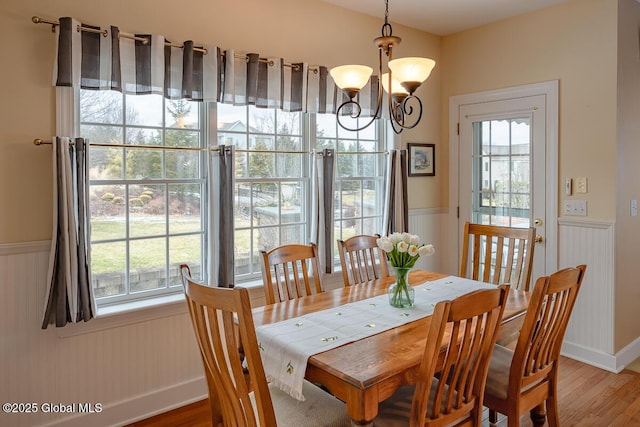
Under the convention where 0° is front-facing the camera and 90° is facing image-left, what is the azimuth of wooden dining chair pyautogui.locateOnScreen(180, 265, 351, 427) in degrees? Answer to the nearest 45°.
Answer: approximately 225°

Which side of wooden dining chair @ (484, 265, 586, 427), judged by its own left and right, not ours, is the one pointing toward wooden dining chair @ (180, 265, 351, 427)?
left

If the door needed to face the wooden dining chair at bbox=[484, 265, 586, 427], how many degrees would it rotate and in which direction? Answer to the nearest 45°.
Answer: approximately 45° to its left

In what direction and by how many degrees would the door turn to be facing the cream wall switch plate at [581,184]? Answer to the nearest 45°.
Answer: approximately 90° to its left

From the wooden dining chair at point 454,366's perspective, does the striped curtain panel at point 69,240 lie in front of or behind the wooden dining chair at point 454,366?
in front

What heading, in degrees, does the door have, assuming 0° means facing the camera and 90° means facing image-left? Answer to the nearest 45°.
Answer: approximately 45°

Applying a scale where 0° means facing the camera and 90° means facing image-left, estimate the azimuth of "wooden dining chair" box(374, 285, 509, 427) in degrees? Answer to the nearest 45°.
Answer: approximately 135°

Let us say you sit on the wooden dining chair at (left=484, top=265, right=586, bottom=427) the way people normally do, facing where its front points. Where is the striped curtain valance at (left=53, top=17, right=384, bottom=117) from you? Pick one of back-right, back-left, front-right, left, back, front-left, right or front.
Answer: front-left
